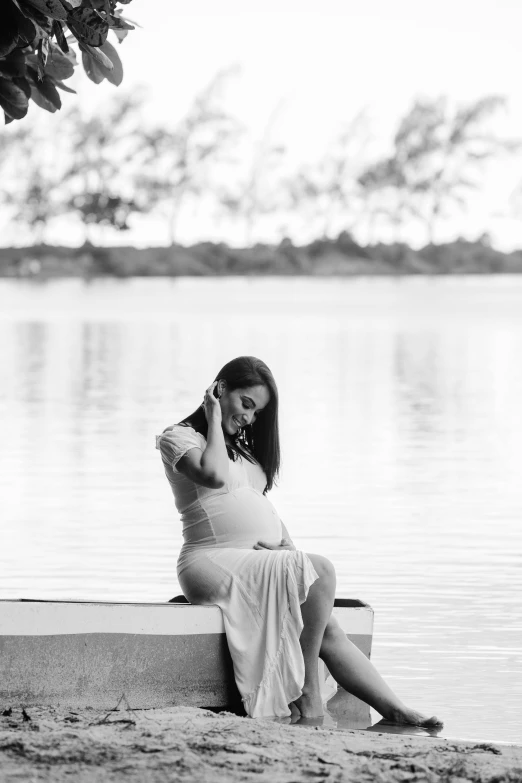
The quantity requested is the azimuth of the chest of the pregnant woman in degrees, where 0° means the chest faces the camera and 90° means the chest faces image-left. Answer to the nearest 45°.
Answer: approximately 315°

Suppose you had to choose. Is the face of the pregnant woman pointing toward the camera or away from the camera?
toward the camera
